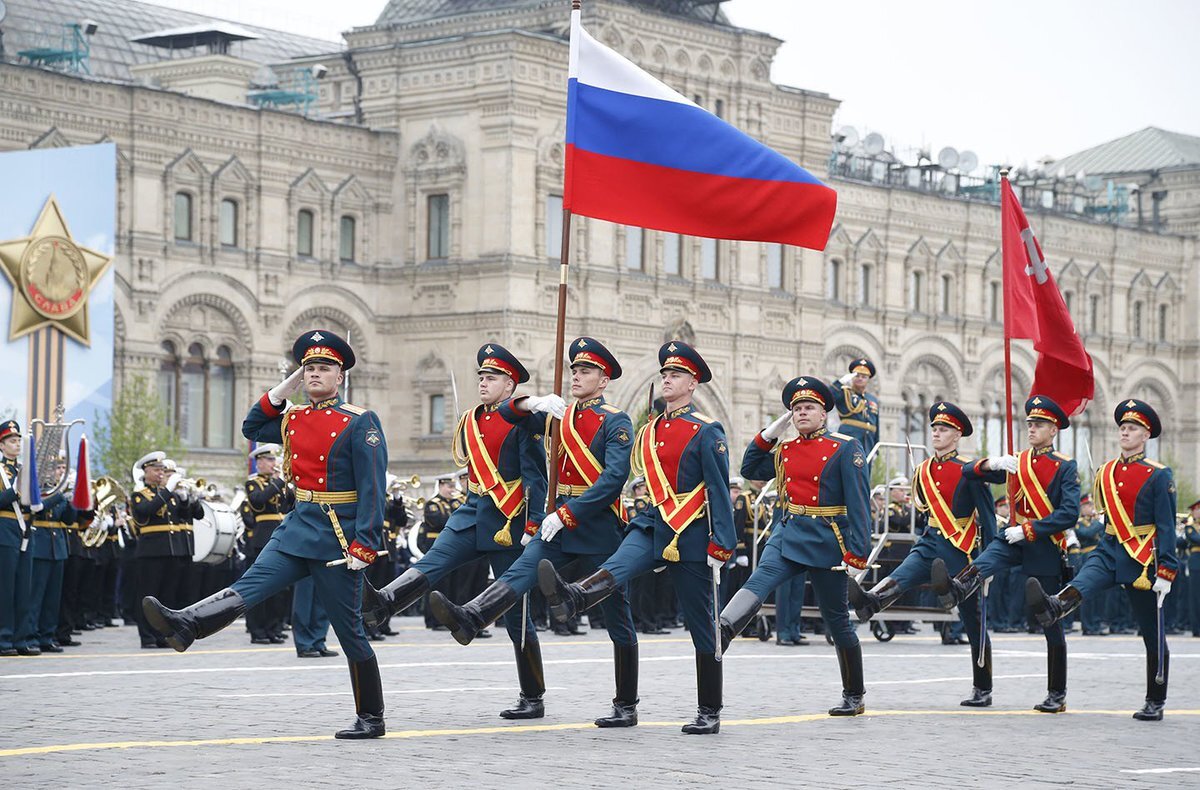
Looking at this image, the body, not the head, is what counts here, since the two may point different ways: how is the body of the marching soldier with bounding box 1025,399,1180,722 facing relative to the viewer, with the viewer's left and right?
facing the viewer and to the left of the viewer

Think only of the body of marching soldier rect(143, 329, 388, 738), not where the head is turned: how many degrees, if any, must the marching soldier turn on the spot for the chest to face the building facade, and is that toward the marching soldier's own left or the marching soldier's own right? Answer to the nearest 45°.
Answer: approximately 135° to the marching soldier's own right

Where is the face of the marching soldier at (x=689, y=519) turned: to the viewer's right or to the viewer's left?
to the viewer's left

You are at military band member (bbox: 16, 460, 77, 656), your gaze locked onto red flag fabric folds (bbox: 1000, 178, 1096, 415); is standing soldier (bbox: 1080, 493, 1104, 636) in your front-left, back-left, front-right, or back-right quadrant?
front-left

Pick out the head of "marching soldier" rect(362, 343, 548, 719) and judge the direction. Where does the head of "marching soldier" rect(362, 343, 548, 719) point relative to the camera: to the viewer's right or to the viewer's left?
to the viewer's left

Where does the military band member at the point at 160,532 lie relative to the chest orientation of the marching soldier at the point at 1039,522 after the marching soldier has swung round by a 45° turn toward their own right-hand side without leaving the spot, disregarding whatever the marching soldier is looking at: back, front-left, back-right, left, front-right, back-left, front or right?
front-right

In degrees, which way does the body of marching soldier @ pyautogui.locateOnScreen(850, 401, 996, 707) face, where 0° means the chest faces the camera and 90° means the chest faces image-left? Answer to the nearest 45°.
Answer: approximately 45°

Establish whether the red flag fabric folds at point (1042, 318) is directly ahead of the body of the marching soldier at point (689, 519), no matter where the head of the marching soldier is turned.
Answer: no

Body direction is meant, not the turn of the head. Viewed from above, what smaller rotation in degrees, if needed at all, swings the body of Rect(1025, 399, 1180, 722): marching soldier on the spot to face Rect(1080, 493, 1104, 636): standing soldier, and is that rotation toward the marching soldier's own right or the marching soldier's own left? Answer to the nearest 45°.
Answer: approximately 135° to the marching soldier's own right

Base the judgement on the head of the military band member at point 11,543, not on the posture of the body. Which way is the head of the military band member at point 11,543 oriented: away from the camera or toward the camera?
toward the camera

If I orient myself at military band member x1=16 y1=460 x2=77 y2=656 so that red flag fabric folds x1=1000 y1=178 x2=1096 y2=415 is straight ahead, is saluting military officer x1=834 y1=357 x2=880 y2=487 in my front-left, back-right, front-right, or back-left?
front-left

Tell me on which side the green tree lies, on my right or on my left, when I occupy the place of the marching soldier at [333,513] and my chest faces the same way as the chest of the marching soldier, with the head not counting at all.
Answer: on my right

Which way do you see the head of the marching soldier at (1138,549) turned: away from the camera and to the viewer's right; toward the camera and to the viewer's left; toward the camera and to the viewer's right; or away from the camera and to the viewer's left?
toward the camera and to the viewer's left

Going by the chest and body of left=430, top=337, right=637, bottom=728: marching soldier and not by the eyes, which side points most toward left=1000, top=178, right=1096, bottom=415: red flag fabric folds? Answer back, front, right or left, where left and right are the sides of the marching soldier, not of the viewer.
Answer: back

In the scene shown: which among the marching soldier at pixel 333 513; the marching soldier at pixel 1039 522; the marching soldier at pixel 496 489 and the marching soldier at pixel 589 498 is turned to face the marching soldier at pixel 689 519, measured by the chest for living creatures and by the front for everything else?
the marching soldier at pixel 1039 522

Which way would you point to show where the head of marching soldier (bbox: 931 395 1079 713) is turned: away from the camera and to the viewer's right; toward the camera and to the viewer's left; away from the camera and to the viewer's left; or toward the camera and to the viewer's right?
toward the camera and to the viewer's left
